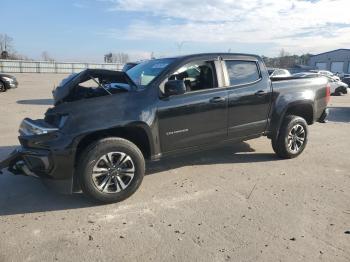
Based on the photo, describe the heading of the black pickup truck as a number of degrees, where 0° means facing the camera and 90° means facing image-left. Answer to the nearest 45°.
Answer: approximately 45°

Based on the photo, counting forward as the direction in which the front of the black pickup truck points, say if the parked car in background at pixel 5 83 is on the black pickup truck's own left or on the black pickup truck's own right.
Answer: on the black pickup truck's own right
